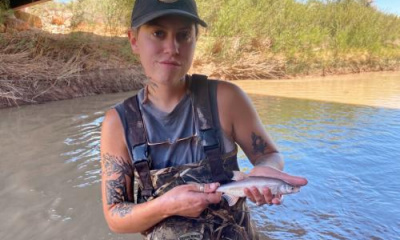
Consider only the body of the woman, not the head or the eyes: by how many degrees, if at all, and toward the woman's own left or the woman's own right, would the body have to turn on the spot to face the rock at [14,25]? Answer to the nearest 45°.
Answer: approximately 135° to the woman's own right

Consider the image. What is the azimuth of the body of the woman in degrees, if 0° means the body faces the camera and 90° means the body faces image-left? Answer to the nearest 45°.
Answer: approximately 0°

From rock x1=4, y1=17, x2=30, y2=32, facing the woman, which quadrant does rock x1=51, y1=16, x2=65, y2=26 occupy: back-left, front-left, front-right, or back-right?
back-left

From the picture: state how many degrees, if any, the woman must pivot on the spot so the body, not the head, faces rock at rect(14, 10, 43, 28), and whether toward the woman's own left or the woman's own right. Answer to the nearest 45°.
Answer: approximately 135° to the woman's own right

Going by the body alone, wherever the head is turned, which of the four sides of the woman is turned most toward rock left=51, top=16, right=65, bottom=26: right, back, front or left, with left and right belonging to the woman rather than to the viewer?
back
